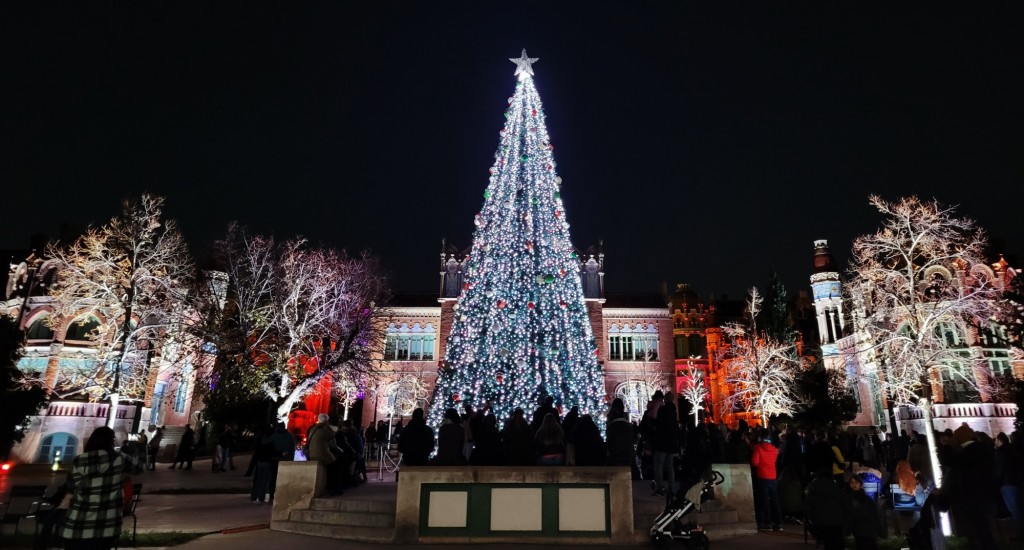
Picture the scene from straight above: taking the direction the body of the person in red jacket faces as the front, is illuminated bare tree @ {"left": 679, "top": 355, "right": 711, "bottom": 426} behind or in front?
in front

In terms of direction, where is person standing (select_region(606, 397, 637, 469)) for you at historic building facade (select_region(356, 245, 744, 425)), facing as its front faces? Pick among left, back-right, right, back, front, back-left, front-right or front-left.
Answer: front

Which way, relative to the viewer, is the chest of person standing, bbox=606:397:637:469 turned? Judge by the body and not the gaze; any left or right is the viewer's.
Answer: facing away from the viewer

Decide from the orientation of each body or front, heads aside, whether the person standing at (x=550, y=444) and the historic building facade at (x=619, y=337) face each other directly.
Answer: yes

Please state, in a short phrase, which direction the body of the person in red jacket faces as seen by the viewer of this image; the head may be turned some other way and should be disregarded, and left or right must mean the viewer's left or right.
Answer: facing away from the viewer

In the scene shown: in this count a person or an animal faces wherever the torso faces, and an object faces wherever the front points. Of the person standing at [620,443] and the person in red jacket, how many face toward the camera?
0

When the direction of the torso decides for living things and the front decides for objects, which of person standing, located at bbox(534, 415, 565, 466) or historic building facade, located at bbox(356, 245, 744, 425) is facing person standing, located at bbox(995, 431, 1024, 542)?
the historic building facade

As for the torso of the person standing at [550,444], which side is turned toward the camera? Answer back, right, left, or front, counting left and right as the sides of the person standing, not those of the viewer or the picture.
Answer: back

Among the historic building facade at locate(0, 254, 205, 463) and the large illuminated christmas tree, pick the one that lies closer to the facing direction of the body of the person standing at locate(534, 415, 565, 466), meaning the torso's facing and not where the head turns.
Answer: the large illuminated christmas tree

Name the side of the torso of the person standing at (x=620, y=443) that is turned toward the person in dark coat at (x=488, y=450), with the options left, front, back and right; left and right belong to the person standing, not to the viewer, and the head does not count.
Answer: left

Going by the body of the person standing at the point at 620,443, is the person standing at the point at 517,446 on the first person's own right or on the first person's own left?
on the first person's own left

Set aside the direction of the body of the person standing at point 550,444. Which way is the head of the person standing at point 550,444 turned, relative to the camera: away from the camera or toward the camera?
away from the camera

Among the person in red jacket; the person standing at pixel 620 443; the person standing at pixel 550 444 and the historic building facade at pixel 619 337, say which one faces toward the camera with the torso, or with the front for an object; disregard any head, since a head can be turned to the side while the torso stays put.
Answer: the historic building facade

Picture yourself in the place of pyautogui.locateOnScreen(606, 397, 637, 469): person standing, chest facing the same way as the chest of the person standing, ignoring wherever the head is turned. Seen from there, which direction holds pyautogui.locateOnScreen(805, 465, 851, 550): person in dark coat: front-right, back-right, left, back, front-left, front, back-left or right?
back-right

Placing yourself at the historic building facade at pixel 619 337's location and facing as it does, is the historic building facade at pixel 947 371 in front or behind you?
in front

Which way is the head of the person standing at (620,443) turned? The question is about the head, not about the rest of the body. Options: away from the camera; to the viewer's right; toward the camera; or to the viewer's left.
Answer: away from the camera

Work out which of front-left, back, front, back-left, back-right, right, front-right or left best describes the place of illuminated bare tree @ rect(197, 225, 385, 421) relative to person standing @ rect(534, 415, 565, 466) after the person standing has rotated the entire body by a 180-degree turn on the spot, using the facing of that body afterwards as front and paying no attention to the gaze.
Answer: back-right
